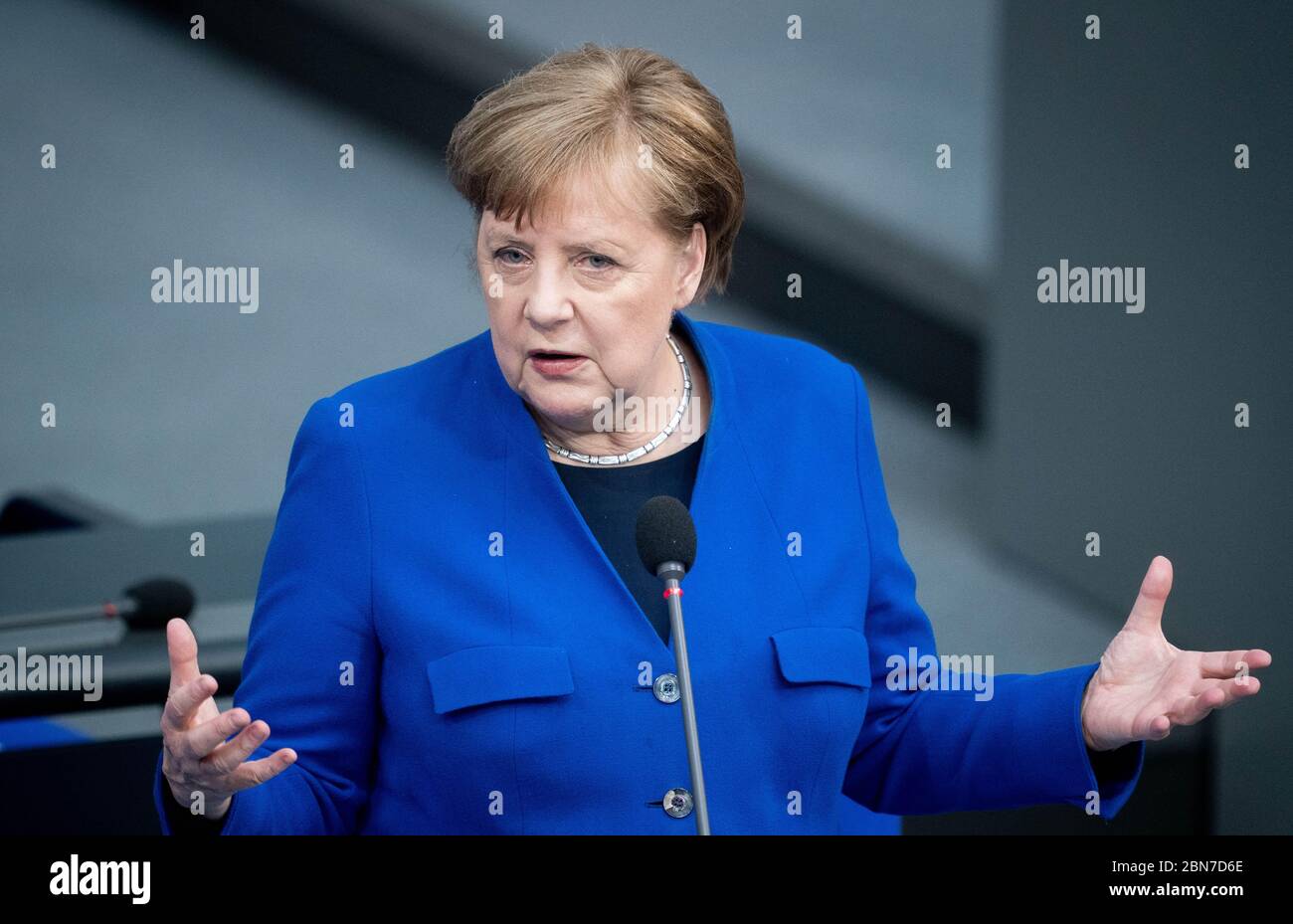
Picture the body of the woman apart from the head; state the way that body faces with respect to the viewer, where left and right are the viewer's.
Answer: facing the viewer

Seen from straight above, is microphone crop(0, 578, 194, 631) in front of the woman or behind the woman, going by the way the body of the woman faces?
behind

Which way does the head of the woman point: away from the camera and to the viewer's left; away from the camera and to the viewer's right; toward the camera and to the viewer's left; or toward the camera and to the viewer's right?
toward the camera and to the viewer's left
